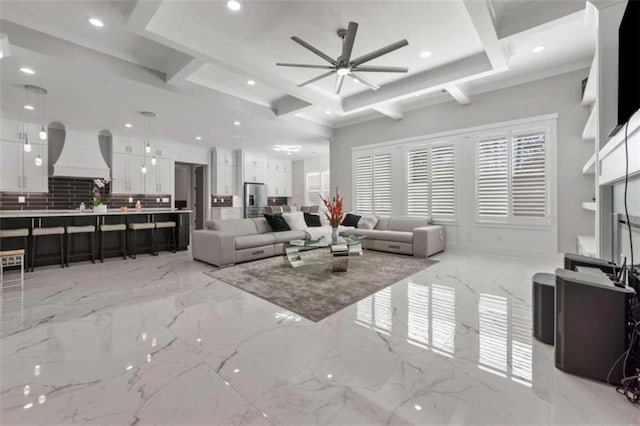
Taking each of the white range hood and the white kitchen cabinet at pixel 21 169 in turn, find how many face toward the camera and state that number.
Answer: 2

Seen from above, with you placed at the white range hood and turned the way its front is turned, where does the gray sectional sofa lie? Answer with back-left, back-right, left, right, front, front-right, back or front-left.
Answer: front-left

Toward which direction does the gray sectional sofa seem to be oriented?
toward the camera

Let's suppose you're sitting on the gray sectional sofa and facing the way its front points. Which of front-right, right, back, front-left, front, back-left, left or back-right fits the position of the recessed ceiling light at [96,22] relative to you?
front-right

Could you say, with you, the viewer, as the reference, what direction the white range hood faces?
facing the viewer

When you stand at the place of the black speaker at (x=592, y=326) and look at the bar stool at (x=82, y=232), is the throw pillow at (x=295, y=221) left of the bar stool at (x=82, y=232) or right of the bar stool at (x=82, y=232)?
right

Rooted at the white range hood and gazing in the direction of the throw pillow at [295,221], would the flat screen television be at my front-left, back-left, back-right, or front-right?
front-right

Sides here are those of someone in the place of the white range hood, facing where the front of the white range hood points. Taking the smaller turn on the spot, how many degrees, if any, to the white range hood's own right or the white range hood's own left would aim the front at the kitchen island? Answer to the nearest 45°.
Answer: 0° — it already faces it

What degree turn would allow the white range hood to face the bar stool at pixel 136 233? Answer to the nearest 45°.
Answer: approximately 45° to its left

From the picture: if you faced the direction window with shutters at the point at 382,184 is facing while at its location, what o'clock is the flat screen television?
The flat screen television is roughly at 10 o'clock from the window with shutters.

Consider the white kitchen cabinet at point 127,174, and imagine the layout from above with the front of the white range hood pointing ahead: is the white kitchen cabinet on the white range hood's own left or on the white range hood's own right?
on the white range hood's own left

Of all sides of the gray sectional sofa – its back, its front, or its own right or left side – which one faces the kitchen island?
right

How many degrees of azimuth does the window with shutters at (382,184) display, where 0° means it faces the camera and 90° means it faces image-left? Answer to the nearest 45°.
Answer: approximately 45°

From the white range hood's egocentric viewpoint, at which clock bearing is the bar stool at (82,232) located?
The bar stool is roughly at 12 o'clock from the white range hood.

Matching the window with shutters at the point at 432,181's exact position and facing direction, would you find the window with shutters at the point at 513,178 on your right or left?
on your left

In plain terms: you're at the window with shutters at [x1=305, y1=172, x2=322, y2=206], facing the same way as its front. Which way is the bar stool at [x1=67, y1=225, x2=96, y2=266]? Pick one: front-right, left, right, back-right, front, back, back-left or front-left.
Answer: front

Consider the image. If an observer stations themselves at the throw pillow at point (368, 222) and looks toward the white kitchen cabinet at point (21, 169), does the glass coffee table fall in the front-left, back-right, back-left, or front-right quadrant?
front-left

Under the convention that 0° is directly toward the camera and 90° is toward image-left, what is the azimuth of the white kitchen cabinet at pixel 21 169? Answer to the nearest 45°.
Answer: approximately 0°
